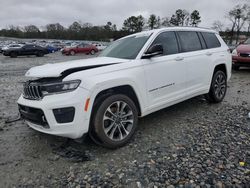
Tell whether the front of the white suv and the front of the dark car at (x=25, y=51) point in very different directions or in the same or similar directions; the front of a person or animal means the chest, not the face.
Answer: same or similar directions

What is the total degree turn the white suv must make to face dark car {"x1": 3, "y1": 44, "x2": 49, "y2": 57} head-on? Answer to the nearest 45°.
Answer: approximately 90° to its right

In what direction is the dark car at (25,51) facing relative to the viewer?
to the viewer's left

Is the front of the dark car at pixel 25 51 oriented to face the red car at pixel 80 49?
no

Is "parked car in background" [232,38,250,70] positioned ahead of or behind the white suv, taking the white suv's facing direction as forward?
behind

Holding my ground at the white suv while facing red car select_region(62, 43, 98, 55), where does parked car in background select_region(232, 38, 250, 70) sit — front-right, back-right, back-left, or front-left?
front-right

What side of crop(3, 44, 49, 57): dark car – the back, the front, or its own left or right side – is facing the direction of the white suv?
left

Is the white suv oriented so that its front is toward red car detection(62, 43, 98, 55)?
no
